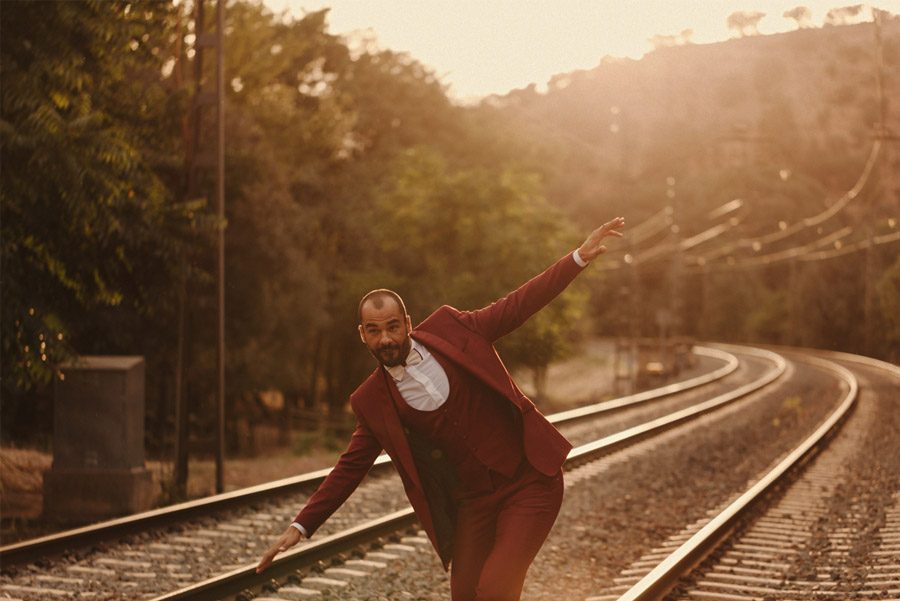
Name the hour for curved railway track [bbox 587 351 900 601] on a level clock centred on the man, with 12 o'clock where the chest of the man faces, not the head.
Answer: The curved railway track is roughly at 7 o'clock from the man.

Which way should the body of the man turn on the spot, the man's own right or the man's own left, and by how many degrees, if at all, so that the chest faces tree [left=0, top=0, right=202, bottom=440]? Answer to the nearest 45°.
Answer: approximately 135° to the man's own right

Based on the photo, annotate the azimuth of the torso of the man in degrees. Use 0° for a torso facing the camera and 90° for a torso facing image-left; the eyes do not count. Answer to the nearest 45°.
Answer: approximately 0°

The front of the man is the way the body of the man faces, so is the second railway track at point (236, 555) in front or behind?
behind

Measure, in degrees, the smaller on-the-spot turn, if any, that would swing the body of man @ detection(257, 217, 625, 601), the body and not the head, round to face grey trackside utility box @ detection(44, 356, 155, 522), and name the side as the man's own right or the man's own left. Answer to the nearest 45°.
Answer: approximately 135° to the man's own right
